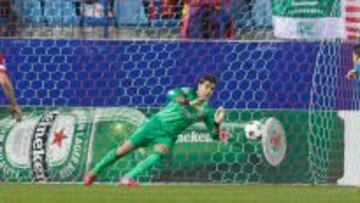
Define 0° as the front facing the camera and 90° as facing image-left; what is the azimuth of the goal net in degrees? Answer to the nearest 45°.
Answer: approximately 0°

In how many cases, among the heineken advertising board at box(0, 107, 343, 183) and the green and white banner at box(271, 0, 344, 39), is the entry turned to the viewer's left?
0

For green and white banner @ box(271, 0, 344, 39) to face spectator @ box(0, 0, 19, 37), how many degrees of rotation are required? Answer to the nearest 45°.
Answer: approximately 90° to its right

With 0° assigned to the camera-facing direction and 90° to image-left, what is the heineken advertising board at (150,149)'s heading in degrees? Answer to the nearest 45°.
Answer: approximately 0°
